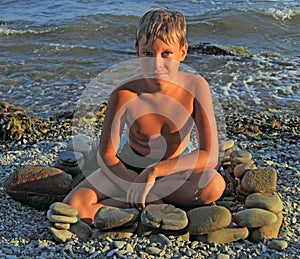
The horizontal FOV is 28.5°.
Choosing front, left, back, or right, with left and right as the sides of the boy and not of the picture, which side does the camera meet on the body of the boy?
front

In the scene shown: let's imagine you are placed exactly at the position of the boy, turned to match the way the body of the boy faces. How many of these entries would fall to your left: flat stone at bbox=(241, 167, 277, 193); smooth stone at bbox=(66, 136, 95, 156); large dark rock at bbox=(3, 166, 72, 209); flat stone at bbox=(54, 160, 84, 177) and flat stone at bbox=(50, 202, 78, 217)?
1

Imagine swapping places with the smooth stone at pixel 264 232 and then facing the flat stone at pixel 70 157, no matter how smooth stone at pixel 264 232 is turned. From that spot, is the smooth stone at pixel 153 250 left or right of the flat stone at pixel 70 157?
left

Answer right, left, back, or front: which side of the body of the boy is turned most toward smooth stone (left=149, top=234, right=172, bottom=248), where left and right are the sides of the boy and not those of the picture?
front

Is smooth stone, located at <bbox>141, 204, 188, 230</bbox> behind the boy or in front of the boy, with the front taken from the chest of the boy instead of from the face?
in front

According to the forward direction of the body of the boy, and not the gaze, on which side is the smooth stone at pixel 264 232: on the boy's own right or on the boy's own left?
on the boy's own left

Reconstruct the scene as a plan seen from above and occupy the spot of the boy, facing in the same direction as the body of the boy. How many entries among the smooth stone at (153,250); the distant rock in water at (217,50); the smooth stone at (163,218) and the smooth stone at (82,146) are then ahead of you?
2

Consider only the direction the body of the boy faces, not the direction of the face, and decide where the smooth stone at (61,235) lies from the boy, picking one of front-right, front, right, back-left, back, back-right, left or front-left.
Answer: front-right

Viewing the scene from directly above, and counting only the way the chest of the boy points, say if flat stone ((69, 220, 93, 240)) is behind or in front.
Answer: in front

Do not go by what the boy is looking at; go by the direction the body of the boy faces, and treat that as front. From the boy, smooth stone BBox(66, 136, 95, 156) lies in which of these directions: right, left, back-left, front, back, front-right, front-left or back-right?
back-right

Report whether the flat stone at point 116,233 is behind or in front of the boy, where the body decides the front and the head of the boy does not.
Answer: in front

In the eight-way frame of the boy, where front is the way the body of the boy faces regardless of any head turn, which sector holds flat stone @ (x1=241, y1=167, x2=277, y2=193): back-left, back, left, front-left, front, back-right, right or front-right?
left

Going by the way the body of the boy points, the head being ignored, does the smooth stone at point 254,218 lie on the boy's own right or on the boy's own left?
on the boy's own left
